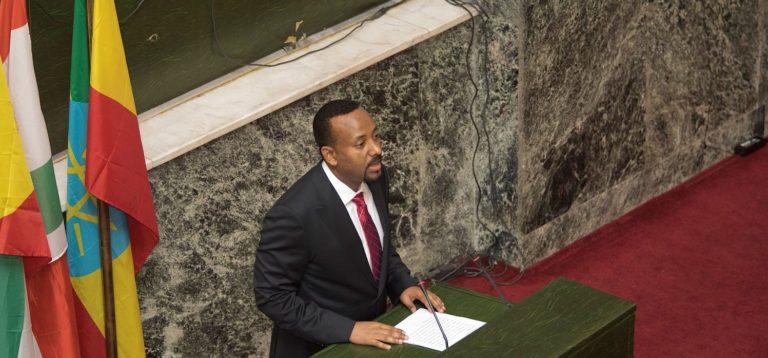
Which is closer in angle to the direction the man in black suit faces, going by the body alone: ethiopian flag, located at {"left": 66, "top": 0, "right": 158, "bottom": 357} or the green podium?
the green podium

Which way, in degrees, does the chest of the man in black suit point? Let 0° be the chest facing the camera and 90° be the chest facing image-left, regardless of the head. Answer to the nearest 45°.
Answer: approximately 315°

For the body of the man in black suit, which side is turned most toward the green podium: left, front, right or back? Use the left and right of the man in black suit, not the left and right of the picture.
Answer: front

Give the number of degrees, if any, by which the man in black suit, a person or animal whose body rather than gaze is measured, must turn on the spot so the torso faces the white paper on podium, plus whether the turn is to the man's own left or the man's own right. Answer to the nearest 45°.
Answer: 0° — they already face it

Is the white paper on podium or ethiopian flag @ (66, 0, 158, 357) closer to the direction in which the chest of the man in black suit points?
the white paper on podium
